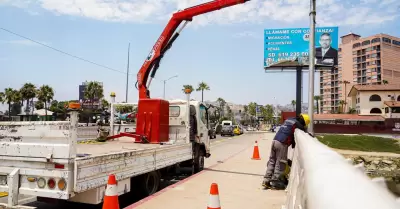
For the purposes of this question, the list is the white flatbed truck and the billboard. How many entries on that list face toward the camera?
1

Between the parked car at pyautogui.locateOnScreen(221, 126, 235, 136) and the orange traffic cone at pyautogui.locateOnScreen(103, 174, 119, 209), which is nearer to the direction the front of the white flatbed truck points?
the parked car

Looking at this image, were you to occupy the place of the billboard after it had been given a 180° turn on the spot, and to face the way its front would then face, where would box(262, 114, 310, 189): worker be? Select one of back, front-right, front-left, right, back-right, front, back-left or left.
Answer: back

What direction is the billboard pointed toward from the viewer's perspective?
toward the camera

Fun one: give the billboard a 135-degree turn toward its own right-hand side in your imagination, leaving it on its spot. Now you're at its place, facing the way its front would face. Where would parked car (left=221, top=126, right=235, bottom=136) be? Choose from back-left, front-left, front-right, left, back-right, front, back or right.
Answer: front

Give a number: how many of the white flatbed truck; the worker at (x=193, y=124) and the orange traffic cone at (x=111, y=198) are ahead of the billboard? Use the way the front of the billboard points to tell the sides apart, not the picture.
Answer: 3

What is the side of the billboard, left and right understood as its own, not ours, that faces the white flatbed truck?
front

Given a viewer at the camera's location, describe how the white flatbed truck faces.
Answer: facing away from the viewer and to the right of the viewer

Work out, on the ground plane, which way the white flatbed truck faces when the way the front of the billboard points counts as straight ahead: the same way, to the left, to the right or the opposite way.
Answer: the opposite way

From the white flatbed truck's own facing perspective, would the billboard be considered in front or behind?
in front

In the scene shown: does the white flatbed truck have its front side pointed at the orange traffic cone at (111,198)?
no

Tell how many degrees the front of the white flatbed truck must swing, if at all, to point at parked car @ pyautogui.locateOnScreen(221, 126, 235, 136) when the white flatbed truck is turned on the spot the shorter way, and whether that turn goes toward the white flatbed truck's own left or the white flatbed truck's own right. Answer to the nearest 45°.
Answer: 0° — it already faces it

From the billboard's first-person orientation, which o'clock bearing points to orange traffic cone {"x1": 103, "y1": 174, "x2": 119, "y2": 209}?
The orange traffic cone is roughly at 12 o'clock from the billboard.

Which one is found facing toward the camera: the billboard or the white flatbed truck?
the billboard
